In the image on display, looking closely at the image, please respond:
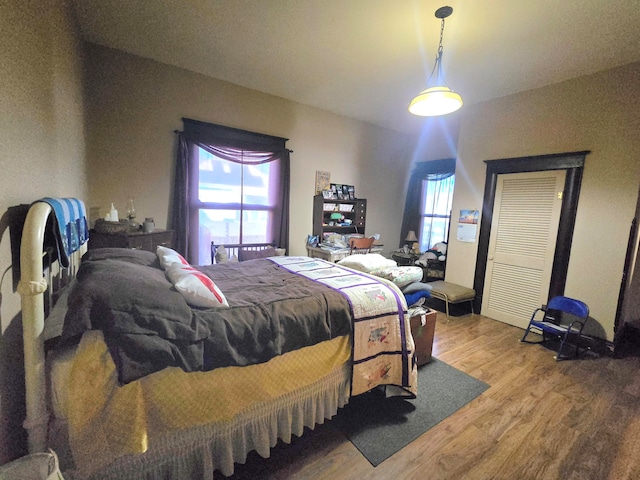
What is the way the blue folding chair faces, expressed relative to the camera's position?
facing the viewer and to the left of the viewer

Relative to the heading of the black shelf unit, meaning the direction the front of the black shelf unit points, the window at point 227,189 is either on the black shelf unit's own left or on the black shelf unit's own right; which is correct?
on the black shelf unit's own right

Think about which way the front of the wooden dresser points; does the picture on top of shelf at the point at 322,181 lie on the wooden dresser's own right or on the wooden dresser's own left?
on the wooden dresser's own left

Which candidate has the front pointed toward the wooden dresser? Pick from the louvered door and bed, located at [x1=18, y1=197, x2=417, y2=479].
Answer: the louvered door

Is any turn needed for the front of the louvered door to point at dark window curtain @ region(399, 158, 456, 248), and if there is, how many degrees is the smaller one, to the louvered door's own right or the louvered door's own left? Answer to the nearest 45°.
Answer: approximately 90° to the louvered door's own right

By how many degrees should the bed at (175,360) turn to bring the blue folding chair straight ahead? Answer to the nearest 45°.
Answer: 0° — it already faces it

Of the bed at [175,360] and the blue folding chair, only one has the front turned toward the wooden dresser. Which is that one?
the blue folding chair

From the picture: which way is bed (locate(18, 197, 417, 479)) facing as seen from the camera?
to the viewer's right

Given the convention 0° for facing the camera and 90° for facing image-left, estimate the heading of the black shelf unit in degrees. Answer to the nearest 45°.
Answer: approximately 315°

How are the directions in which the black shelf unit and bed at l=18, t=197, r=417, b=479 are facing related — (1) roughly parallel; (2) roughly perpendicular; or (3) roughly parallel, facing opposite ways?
roughly perpendicular

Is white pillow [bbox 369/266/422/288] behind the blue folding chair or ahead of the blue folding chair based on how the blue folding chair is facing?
ahead

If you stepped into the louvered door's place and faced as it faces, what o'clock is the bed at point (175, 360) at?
The bed is roughly at 11 o'clock from the louvered door.
